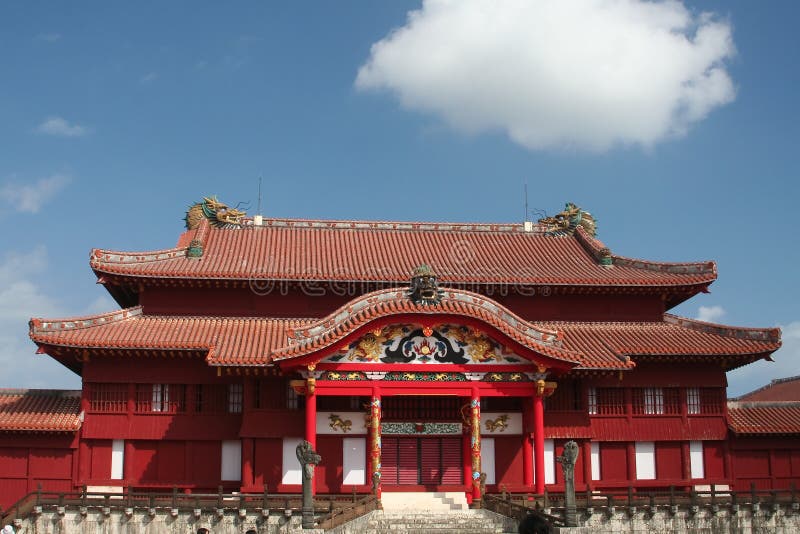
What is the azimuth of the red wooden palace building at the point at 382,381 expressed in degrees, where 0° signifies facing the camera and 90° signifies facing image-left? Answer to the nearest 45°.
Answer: approximately 0°

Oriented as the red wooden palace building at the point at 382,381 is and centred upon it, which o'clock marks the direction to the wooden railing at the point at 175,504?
The wooden railing is roughly at 2 o'clock from the red wooden palace building.

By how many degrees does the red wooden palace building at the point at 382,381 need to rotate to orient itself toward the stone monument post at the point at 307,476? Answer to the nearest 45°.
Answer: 0° — it already faces it
